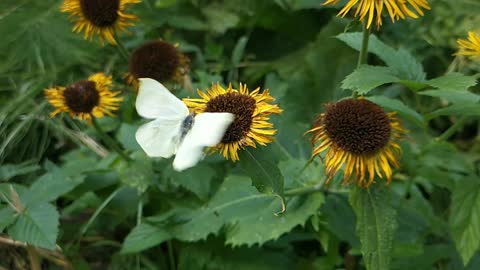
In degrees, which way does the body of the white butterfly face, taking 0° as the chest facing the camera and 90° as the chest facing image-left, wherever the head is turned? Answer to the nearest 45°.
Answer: approximately 225°
